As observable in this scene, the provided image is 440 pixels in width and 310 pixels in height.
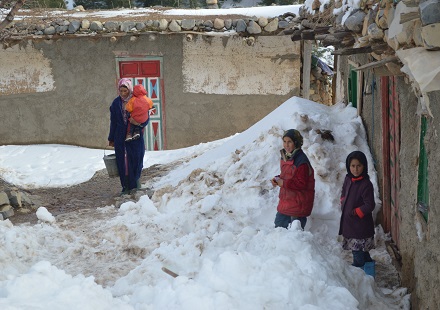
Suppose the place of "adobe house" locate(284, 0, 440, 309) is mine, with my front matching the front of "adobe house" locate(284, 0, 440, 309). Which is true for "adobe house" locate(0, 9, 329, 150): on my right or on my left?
on my right

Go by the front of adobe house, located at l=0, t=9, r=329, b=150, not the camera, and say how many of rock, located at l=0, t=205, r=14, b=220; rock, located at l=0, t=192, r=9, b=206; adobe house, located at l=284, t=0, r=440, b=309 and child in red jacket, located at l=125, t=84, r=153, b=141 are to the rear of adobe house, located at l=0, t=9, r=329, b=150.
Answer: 0

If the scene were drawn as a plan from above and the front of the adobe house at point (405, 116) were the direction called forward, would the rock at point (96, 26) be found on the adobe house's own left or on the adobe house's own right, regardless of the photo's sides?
on the adobe house's own right

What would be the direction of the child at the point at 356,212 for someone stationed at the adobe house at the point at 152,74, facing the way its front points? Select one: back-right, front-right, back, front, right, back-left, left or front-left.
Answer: front

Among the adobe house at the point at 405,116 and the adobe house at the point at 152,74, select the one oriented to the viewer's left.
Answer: the adobe house at the point at 405,116

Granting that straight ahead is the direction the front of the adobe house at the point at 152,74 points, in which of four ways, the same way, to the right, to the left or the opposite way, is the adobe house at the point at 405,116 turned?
to the right

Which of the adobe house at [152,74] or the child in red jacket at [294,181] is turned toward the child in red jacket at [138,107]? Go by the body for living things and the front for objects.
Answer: the adobe house

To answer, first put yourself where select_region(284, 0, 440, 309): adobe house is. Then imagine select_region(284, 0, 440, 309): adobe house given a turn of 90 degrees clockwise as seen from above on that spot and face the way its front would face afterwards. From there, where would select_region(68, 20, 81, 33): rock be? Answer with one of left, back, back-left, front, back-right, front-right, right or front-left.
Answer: front-left

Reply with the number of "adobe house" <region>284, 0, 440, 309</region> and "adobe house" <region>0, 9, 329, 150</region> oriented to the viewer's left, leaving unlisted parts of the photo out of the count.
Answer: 1

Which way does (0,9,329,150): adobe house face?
toward the camera

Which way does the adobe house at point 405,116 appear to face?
to the viewer's left

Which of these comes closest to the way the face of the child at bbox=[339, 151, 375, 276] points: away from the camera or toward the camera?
toward the camera

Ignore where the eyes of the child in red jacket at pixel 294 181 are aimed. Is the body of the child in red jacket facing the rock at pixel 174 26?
no

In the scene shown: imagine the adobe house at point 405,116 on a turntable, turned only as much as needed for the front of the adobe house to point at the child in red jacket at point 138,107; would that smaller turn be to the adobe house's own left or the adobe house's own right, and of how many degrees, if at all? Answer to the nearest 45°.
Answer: approximately 45° to the adobe house's own right

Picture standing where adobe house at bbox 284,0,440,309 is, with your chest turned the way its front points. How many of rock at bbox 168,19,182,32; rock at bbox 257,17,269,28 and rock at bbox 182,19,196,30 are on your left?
0

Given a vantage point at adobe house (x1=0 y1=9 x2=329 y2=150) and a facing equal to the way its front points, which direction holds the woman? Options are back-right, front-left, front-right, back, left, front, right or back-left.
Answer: front

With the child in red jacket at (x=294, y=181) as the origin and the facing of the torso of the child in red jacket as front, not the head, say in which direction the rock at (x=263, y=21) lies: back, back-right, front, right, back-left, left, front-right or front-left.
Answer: back-right

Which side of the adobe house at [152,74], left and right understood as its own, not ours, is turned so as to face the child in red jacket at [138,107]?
front

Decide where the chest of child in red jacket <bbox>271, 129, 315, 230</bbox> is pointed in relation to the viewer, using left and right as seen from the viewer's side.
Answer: facing the viewer and to the left of the viewer
